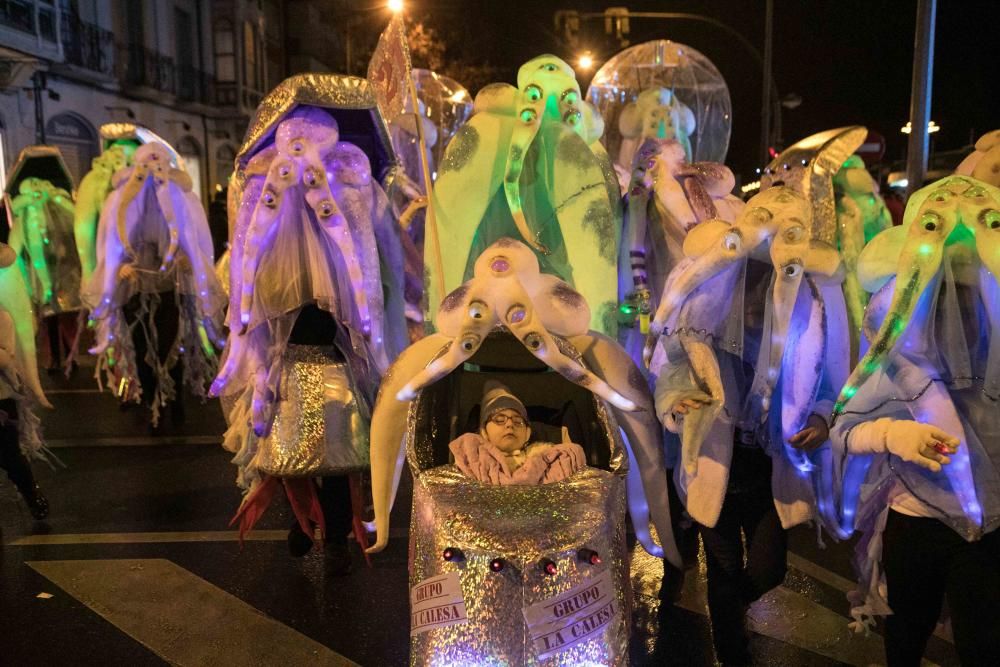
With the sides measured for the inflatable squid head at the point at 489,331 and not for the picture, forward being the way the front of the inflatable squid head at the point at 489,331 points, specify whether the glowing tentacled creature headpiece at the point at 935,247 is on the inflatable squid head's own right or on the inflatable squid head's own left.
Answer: on the inflatable squid head's own left

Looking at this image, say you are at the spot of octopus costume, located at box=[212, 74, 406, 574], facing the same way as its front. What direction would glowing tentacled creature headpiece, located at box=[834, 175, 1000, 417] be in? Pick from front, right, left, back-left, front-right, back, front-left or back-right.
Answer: front-left

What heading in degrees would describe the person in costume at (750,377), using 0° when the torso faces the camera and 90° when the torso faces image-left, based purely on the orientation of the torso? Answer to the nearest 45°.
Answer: approximately 0°

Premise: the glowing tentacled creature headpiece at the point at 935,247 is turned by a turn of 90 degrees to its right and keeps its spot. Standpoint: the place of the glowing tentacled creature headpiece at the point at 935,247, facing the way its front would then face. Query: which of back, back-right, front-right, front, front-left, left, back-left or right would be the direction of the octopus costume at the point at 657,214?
front-right

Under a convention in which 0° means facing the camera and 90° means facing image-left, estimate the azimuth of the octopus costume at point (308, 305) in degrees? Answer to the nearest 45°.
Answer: approximately 0°

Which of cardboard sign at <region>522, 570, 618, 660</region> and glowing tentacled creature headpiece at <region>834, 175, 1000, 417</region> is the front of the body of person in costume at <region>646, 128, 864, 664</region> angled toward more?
the cardboard sign

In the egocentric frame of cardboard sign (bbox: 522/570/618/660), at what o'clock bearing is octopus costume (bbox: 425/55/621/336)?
The octopus costume is roughly at 6 o'clock from the cardboard sign.

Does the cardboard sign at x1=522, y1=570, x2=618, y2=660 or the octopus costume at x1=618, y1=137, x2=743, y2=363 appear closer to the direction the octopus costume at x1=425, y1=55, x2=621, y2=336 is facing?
the cardboard sign
